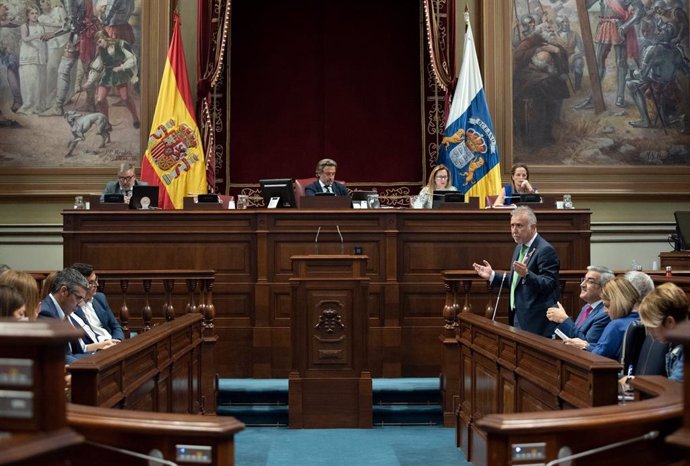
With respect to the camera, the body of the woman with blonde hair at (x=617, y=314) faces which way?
to the viewer's left

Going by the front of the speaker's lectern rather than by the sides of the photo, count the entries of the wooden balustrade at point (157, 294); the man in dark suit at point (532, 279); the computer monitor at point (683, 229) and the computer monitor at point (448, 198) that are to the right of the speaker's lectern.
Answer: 1

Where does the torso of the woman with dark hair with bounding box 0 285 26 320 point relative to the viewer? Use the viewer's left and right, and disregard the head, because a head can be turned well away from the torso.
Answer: facing to the right of the viewer

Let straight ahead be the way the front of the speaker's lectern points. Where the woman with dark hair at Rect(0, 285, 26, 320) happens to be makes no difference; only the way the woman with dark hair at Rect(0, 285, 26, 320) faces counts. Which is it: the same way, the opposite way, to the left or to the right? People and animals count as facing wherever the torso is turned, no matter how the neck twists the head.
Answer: to the left

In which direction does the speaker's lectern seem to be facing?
toward the camera

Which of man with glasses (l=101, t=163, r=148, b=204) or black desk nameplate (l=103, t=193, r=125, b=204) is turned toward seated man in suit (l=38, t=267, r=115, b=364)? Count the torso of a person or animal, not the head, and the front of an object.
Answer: the man with glasses

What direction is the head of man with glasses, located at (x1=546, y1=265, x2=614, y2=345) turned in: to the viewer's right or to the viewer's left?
to the viewer's left

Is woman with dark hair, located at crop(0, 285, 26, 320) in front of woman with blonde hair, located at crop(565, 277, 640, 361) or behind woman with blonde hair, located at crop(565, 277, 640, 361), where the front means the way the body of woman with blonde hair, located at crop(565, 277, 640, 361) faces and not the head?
in front

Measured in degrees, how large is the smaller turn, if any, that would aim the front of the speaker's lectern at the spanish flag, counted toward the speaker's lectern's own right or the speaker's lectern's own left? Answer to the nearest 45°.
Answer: approximately 135° to the speaker's lectern's own right

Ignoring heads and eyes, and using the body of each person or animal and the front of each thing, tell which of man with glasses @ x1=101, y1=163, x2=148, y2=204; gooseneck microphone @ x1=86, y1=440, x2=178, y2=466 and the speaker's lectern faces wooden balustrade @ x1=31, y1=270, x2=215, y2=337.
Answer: the man with glasses
